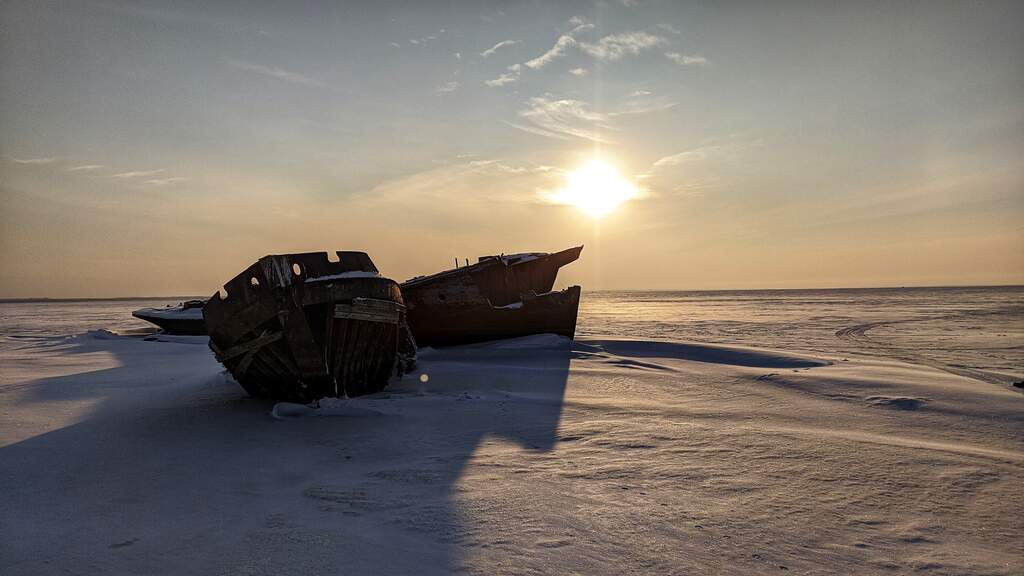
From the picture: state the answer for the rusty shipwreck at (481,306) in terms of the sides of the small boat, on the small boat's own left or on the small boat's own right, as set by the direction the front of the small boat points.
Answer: on the small boat's own left

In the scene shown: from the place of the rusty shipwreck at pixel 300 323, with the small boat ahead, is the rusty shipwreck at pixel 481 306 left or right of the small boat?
right

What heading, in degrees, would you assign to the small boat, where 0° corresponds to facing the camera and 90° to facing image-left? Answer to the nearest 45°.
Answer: approximately 90°

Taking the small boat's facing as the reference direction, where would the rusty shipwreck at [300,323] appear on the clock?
The rusty shipwreck is roughly at 9 o'clock from the small boat.
